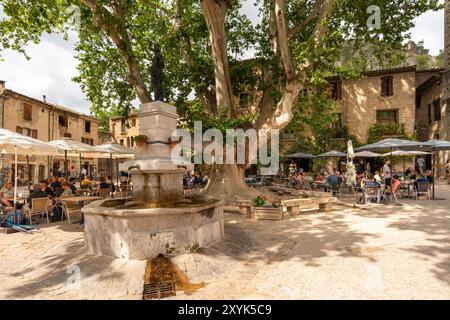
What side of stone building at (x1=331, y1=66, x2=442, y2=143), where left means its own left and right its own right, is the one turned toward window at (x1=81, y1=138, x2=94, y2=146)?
right

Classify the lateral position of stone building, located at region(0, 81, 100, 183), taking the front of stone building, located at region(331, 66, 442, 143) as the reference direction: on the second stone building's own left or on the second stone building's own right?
on the second stone building's own right

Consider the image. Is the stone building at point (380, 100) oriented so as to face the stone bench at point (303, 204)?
yes

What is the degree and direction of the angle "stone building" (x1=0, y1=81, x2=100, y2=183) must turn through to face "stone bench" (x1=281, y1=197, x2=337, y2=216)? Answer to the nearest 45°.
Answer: approximately 45° to its right

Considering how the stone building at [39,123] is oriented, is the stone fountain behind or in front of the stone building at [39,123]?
in front

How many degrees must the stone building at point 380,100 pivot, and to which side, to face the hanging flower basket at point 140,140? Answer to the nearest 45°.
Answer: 0° — it already faces it

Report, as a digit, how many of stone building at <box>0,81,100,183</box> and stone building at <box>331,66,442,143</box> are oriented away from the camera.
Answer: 0

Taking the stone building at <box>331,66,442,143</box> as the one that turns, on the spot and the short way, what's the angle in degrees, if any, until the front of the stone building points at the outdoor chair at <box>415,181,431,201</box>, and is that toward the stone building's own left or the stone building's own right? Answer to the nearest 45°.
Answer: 0° — it already faces it

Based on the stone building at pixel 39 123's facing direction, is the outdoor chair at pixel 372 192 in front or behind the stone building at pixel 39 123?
in front

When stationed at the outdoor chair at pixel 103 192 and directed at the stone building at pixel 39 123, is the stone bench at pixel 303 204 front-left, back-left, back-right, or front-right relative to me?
back-right

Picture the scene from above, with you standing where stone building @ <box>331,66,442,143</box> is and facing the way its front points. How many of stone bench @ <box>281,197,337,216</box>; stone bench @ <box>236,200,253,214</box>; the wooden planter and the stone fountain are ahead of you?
4

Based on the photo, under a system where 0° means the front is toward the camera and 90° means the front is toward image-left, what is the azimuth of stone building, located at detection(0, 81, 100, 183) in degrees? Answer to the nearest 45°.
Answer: approximately 315°

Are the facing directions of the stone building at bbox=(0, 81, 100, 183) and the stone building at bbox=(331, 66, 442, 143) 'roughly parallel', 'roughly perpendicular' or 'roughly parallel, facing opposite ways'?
roughly perpendicular
